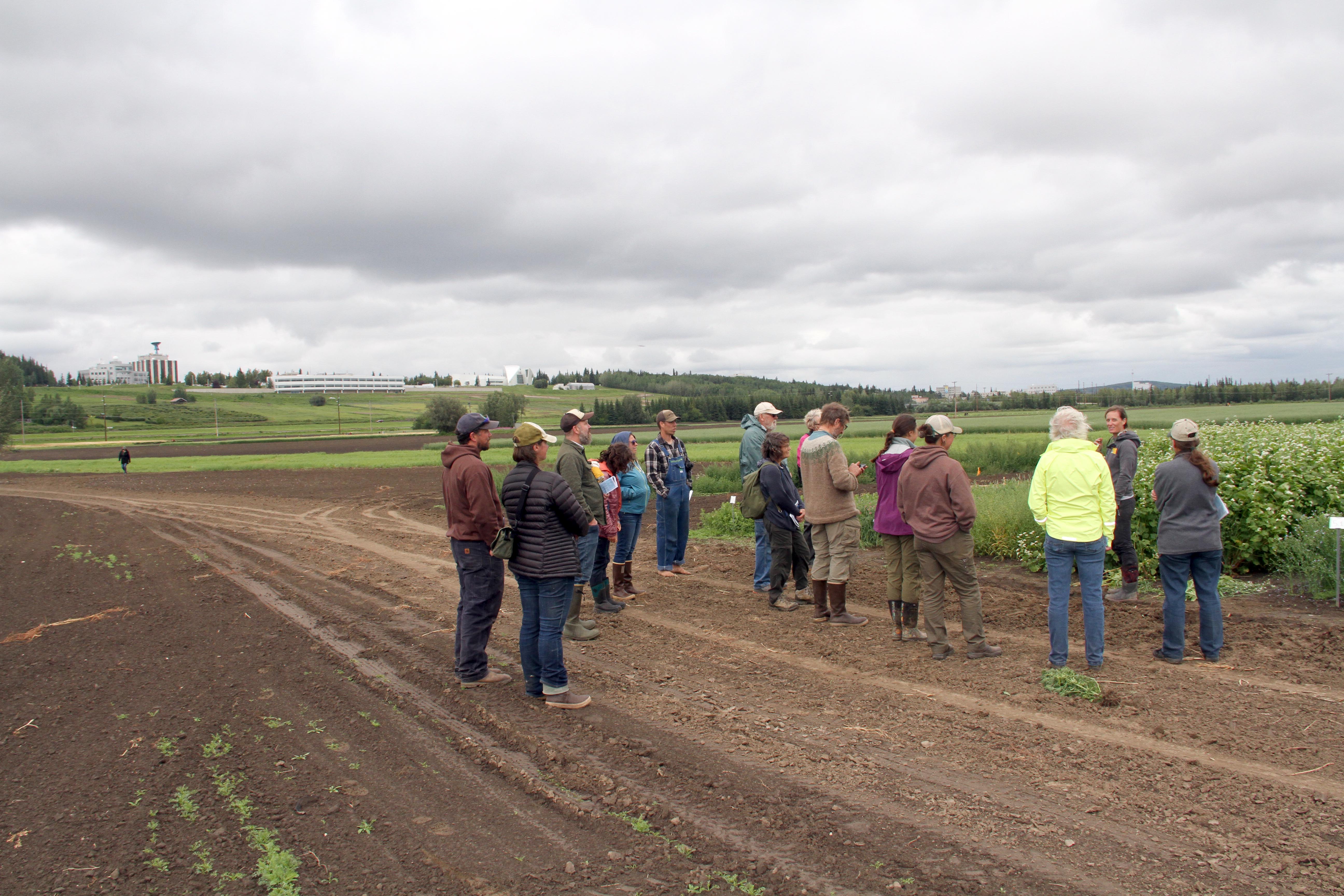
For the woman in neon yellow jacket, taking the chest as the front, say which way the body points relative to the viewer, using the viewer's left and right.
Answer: facing away from the viewer

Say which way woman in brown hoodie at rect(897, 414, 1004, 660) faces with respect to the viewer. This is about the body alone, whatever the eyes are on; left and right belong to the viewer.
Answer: facing away from the viewer and to the right of the viewer

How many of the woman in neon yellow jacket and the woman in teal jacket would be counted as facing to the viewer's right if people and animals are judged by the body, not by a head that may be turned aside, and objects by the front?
1

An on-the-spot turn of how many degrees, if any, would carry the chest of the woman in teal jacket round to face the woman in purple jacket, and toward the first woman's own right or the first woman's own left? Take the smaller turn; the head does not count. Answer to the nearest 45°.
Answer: approximately 45° to the first woman's own right

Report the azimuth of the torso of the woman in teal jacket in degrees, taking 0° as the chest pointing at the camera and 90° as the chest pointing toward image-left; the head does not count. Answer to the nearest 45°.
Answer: approximately 270°

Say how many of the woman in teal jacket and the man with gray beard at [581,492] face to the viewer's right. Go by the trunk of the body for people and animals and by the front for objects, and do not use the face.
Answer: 2

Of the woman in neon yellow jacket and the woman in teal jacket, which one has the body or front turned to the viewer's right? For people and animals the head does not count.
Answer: the woman in teal jacket

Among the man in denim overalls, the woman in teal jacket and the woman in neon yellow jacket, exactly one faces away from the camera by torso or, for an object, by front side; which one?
the woman in neon yellow jacket

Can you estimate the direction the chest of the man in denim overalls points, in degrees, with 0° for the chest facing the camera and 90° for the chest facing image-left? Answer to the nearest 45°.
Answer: approximately 315°

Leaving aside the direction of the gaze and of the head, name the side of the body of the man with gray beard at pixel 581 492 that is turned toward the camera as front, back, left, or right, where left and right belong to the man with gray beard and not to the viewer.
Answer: right

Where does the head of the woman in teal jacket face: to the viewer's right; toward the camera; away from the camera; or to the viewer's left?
to the viewer's right
